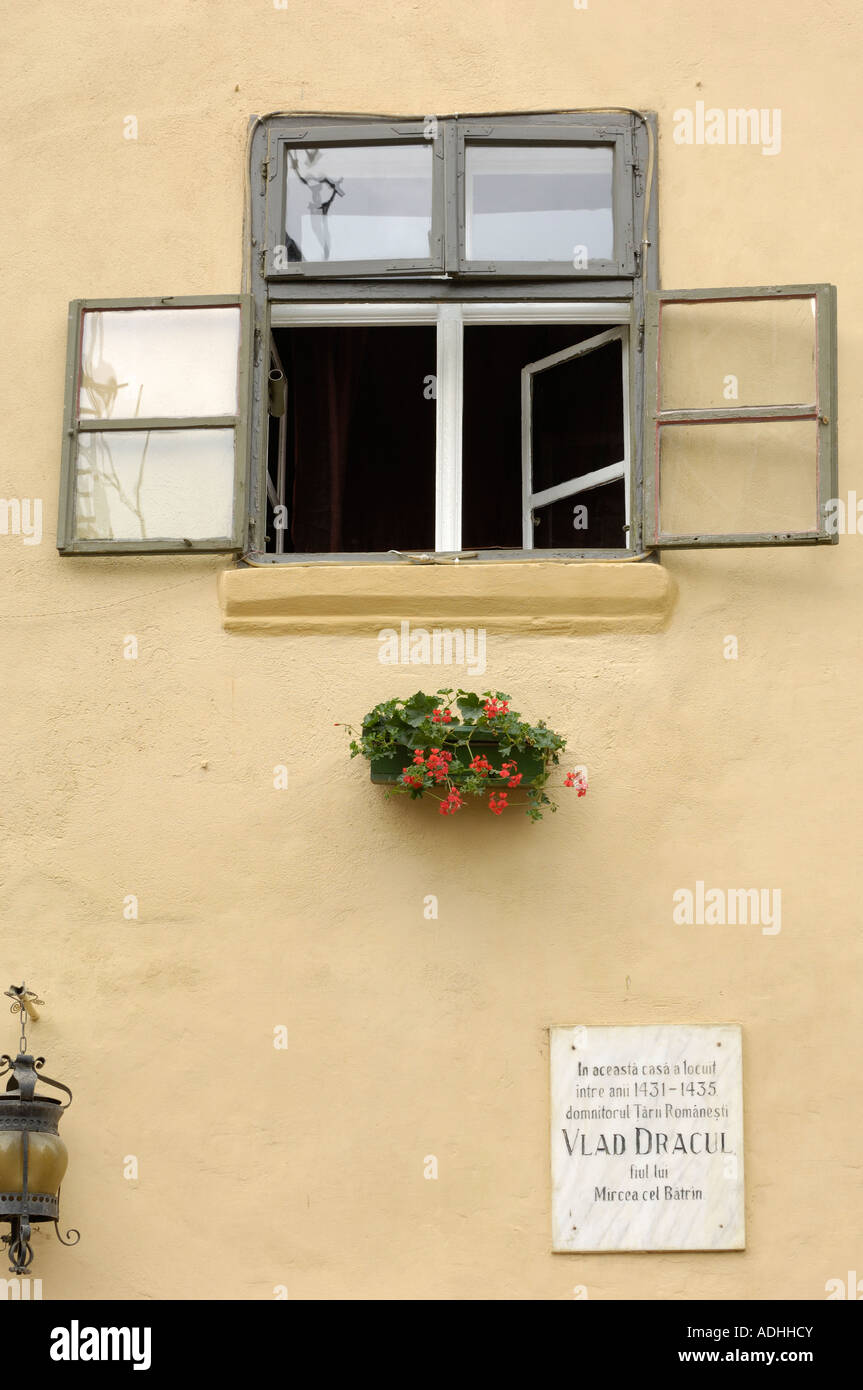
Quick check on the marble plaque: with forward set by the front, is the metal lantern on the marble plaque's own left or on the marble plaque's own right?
on the marble plaque's own right

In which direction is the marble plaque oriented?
toward the camera
